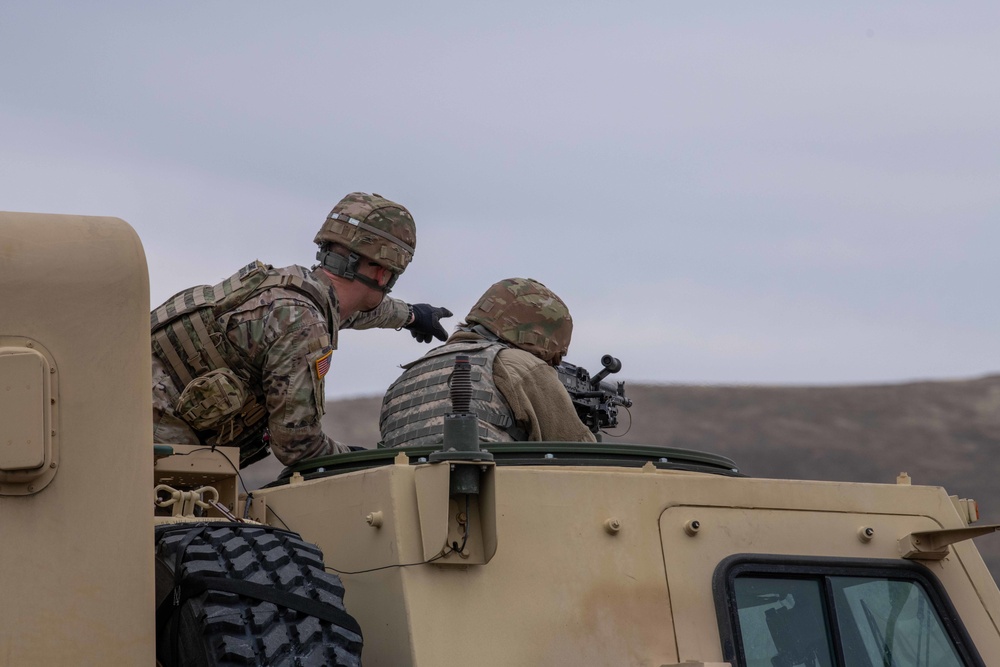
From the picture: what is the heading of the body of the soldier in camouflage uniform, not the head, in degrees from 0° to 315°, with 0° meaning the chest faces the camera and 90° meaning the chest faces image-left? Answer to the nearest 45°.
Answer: approximately 225°

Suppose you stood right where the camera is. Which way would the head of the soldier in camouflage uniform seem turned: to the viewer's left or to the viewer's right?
to the viewer's right

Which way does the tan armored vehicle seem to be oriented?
to the viewer's right
